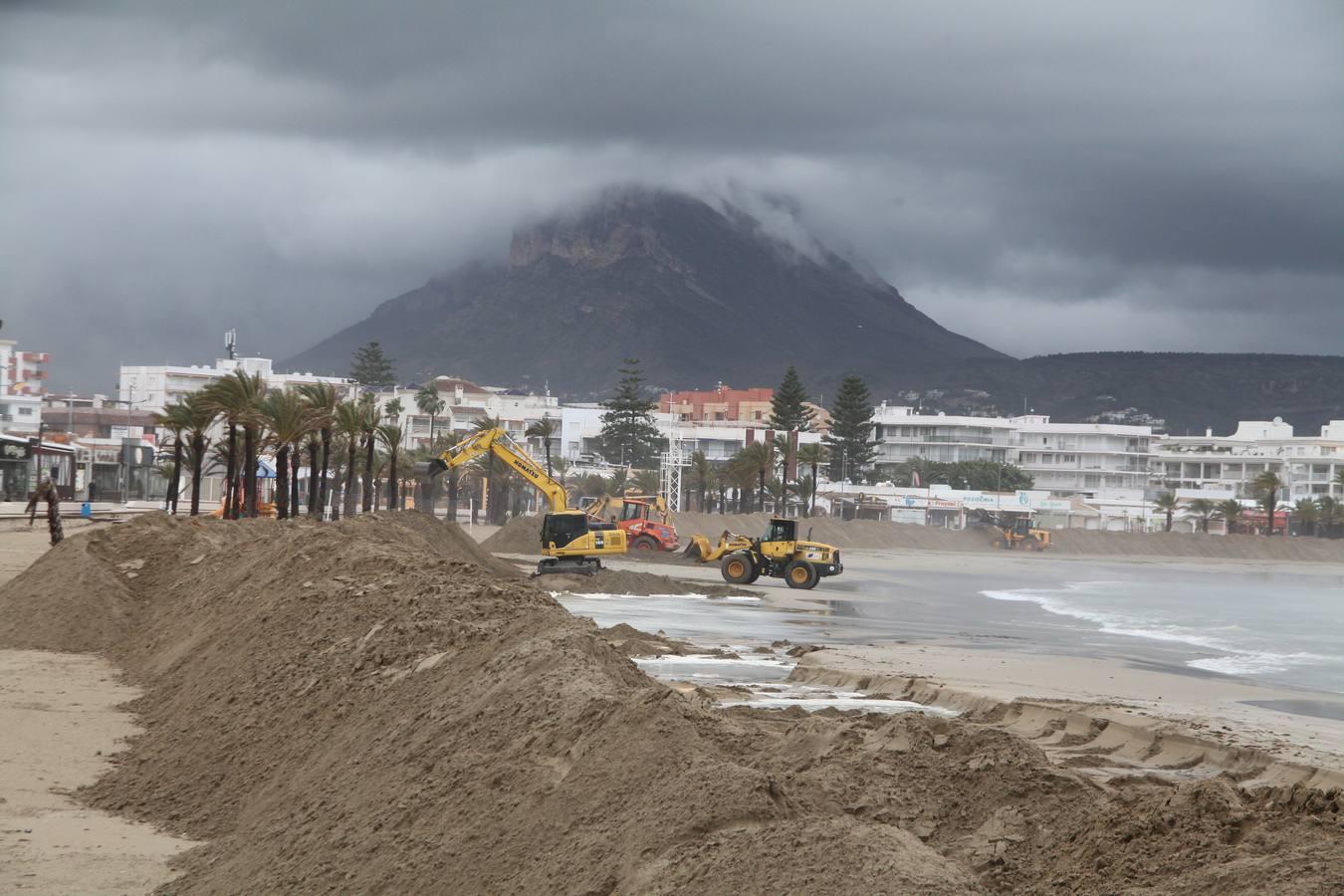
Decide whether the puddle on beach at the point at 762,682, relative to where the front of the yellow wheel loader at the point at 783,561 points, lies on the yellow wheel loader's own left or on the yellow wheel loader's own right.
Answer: on the yellow wheel loader's own left

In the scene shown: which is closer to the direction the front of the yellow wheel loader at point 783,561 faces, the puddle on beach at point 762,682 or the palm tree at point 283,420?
the palm tree

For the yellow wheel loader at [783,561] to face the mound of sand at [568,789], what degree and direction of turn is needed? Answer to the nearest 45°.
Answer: approximately 90° to its left

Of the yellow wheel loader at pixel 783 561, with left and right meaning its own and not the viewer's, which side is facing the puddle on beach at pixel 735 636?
left

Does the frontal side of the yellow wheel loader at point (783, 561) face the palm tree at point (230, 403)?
yes

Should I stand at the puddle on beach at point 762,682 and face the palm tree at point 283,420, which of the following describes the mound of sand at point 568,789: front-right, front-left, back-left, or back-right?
back-left

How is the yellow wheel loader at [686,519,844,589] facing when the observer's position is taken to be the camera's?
facing to the left of the viewer

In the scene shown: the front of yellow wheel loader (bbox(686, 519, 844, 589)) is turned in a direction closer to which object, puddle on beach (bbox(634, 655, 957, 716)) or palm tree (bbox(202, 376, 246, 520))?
the palm tree

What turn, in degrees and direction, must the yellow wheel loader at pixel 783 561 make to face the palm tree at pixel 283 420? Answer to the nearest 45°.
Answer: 0° — it already faces it
